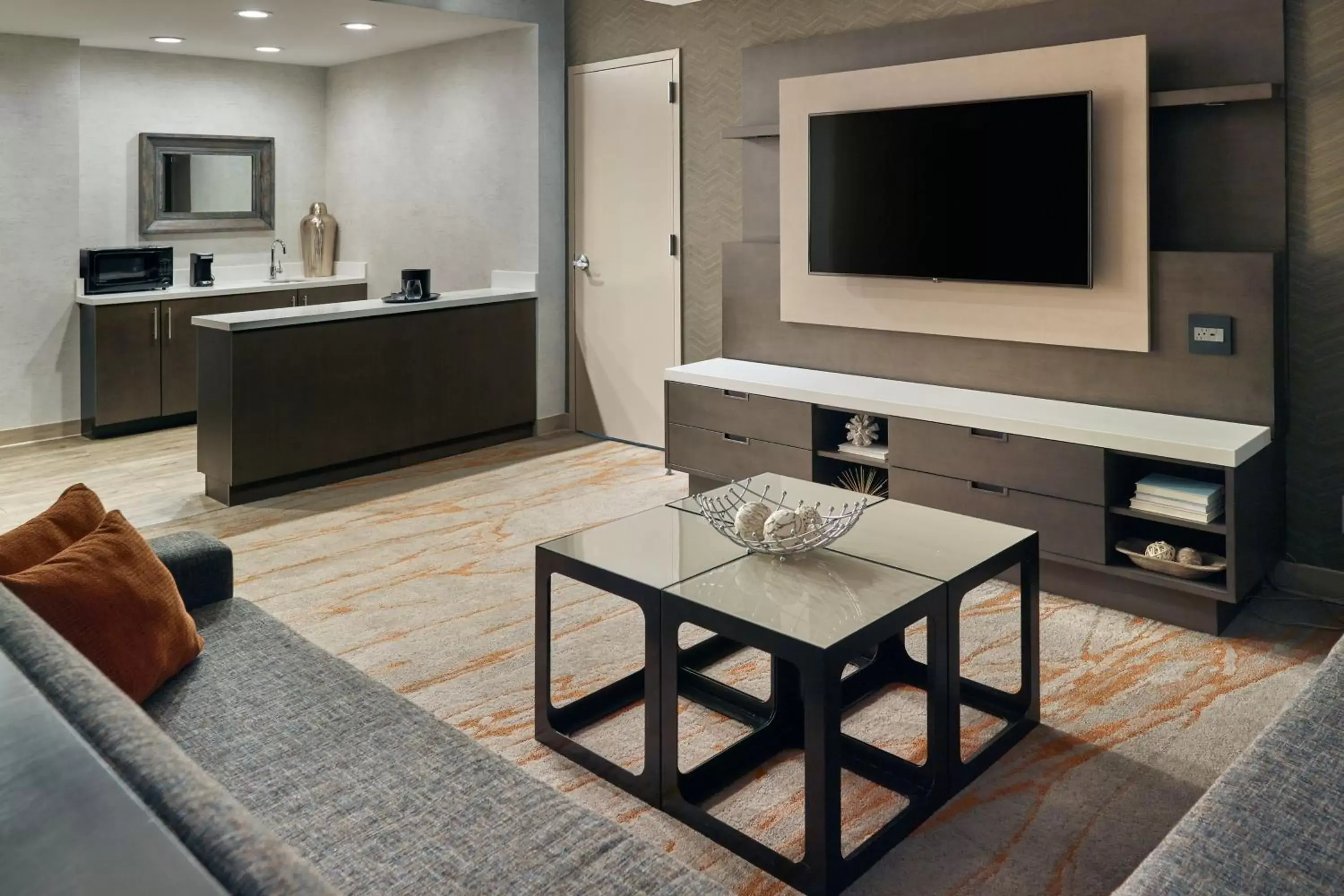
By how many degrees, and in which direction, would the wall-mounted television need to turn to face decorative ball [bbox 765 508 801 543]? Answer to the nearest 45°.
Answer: approximately 45° to its left

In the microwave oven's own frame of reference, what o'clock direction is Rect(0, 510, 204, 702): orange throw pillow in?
The orange throw pillow is roughly at 12 o'clock from the microwave oven.

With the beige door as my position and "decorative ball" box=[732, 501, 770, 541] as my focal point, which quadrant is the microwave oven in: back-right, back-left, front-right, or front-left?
back-right

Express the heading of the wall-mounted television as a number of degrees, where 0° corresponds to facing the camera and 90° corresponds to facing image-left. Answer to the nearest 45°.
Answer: approximately 45°

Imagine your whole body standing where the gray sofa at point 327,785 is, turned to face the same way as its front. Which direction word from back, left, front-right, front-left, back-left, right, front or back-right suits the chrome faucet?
front-left

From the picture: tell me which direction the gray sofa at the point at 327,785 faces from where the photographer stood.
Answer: facing away from the viewer and to the right of the viewer

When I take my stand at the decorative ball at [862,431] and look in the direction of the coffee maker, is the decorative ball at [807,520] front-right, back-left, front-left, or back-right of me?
back-left

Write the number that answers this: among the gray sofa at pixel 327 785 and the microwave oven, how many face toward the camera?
1

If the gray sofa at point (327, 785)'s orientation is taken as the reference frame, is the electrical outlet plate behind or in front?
in front

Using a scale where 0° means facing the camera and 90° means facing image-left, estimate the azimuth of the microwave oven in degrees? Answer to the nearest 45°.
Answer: approximately 0°
